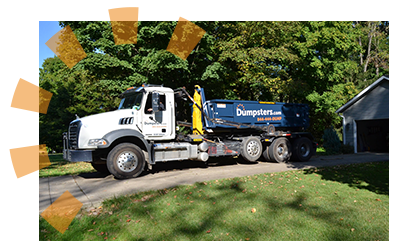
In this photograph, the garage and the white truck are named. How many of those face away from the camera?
0

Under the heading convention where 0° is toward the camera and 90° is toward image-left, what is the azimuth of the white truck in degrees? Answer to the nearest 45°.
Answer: approximately 45°

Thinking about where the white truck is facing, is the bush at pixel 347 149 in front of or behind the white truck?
behind

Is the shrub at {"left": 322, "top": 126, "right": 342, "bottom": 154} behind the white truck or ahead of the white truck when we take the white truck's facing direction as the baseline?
behind

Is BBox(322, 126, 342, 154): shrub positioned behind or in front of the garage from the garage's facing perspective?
in front

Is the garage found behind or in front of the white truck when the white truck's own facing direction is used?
behind

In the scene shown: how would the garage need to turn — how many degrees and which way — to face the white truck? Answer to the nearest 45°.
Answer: approximately 45° to its right
